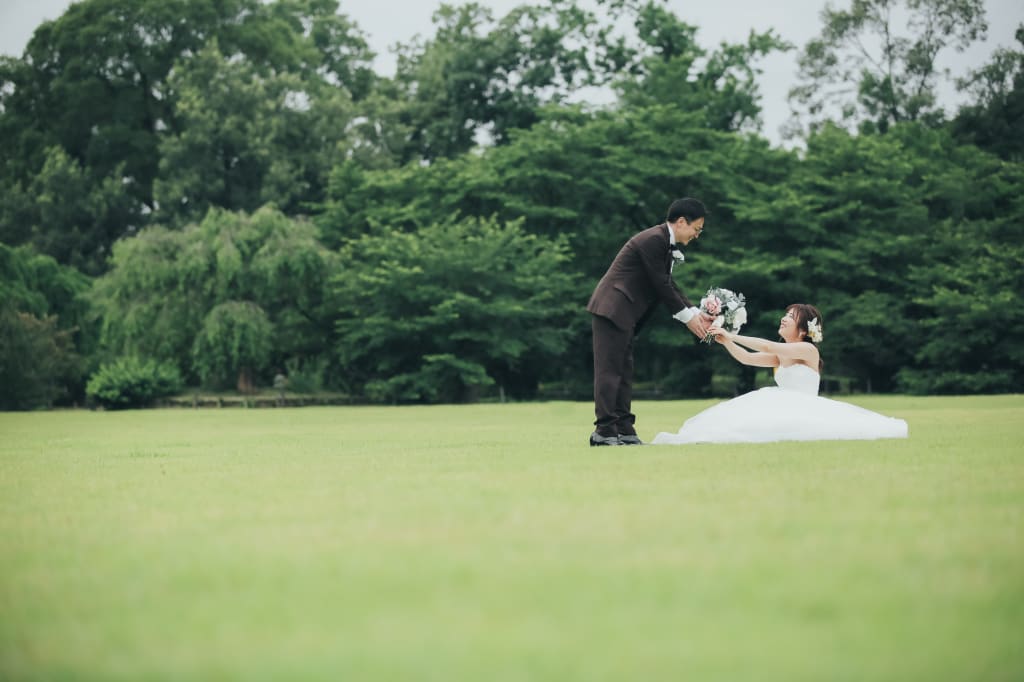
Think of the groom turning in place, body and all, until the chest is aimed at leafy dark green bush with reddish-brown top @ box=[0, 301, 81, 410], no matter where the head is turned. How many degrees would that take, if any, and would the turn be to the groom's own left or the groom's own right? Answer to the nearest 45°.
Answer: approximately 135° to the groom's own left

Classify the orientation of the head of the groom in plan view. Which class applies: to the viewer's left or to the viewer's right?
to the viewer's right

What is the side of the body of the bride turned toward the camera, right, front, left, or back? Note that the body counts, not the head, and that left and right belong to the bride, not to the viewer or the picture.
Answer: left

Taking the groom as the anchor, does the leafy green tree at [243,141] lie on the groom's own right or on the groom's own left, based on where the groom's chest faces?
on the groom's own left

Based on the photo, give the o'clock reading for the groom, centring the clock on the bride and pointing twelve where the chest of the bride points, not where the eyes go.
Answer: The groom is roughly at 11 o'clock from the bride.

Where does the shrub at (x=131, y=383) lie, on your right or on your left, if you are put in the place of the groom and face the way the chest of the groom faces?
on your left

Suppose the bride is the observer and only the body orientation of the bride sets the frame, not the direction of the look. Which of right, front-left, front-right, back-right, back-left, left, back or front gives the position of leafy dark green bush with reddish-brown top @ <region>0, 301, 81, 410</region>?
front-right

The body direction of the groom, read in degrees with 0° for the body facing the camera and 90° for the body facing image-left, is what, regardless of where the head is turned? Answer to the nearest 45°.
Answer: approximately 270°

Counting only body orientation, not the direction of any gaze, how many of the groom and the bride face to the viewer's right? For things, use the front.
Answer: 1

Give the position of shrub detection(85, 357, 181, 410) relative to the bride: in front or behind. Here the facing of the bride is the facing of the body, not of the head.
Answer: in front

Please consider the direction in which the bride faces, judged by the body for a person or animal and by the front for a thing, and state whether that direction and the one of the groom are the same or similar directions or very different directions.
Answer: very different directions
